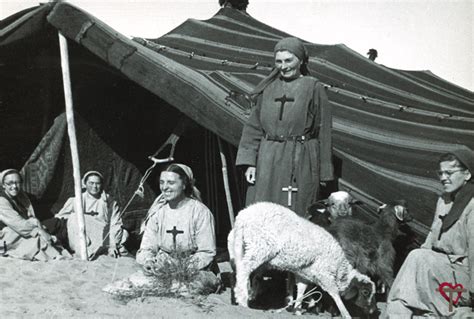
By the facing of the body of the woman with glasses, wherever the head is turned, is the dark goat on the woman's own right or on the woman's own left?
on the woman's own right

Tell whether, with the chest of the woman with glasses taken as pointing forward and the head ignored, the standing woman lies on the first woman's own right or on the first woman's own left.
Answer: on the first woman's own right

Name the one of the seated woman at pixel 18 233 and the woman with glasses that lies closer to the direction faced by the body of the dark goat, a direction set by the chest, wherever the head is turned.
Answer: the woman with glasses

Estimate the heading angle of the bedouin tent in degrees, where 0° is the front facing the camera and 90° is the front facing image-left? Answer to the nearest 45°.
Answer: approximately 45°

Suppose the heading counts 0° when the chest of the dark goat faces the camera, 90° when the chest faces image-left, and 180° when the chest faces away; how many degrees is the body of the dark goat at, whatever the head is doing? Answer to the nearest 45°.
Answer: approximately 270°

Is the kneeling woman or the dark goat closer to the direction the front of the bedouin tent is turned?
the kneeling woman

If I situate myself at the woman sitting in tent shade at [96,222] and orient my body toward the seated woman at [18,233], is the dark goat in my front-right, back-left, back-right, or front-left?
back-left

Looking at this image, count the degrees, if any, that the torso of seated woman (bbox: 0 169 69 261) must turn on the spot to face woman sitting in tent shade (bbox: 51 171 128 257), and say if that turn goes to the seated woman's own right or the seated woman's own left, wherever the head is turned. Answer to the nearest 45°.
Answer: approximately 90° to the seated woman's own left
